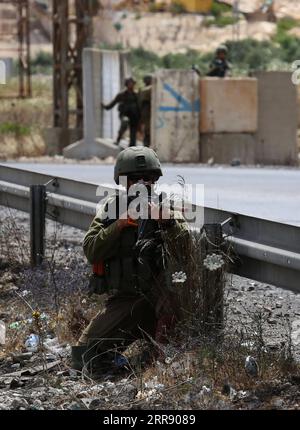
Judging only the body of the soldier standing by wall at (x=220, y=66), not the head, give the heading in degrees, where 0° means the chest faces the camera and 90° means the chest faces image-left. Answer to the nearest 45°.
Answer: approximately 45°

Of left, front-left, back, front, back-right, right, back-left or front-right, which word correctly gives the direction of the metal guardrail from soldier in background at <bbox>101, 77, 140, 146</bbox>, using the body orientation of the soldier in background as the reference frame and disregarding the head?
front-left

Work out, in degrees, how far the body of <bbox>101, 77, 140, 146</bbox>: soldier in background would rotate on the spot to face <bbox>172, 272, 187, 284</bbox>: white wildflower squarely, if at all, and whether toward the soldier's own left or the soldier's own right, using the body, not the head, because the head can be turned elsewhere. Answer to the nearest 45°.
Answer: approximately 45° to the soldier's own left

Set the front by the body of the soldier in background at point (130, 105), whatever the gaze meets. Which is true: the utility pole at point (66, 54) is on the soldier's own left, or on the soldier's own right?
on the soldier's own right

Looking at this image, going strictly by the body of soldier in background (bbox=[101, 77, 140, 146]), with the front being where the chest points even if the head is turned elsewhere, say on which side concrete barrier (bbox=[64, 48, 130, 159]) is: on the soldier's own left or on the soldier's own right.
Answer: on the soldier's own right

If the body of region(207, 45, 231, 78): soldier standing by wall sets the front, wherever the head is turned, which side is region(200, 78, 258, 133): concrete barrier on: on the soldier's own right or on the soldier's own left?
on the soldier's own left

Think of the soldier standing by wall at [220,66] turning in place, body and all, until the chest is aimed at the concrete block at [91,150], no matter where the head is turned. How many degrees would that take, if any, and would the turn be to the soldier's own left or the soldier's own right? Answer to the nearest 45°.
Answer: approximately 90° to the soldier's own right

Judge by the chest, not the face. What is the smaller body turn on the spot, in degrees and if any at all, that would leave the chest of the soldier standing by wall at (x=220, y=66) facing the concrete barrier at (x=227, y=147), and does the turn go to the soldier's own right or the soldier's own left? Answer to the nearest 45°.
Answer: approximately 45° to the soldier's own left

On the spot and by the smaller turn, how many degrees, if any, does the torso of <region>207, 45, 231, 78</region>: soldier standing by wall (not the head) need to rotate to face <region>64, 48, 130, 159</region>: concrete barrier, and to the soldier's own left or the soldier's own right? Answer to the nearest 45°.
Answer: approximately 45° to the soldier's own right

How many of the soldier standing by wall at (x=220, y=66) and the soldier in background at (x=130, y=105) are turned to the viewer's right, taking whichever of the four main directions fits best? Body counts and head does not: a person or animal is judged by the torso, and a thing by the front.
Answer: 0

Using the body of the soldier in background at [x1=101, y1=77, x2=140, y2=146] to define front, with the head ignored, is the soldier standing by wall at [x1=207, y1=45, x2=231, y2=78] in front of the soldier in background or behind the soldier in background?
behind
